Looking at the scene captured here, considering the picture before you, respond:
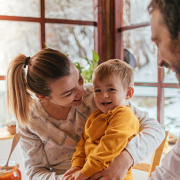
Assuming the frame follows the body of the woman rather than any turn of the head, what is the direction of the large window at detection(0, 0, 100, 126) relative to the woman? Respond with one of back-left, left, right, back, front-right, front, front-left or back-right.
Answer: back-left

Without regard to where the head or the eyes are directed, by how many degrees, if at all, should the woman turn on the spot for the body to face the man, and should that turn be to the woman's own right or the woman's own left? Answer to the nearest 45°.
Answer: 0° — they already face them

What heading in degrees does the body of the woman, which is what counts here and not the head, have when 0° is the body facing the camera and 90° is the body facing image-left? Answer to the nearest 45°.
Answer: approximately 315°

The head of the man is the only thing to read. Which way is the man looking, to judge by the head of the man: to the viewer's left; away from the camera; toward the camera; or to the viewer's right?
to the viewer's left

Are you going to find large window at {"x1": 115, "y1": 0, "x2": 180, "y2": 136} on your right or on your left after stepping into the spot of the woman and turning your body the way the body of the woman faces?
on your left

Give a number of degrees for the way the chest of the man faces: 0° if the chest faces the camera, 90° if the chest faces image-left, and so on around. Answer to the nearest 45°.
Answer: approximately 90°

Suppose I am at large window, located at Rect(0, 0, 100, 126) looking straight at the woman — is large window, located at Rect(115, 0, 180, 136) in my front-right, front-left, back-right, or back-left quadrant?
front-left

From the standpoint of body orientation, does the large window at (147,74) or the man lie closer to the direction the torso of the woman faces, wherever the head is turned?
the man

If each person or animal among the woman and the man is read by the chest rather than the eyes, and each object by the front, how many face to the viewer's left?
1

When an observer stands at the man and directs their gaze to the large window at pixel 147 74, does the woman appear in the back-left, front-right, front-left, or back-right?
front-left
